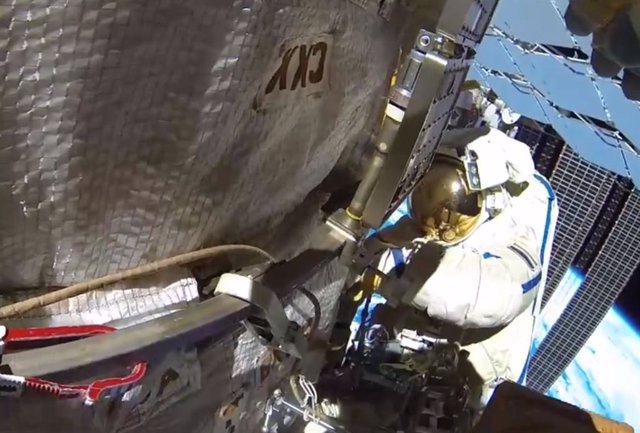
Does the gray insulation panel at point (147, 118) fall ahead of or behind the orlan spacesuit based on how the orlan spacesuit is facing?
ahead

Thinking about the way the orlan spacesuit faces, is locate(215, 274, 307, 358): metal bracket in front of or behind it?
in front

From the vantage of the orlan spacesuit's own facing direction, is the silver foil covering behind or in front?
in front

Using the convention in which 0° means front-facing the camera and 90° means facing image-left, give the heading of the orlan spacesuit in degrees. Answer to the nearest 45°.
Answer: approximately 45°
